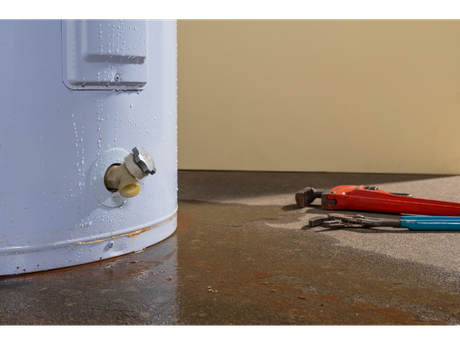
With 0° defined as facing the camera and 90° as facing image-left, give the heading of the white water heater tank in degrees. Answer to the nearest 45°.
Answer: approximately 315°
